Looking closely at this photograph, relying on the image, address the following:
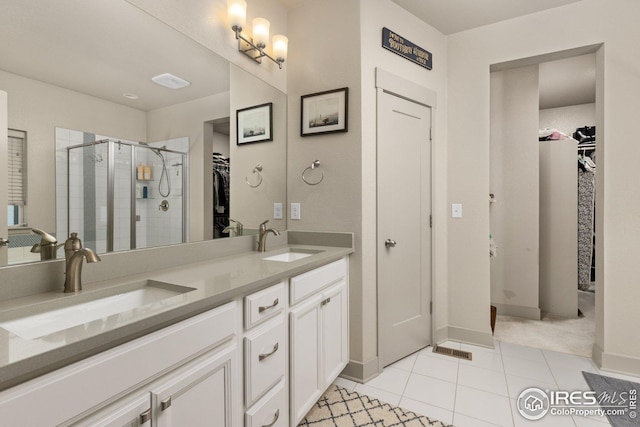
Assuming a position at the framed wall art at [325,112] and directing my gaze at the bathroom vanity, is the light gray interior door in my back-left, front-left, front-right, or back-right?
back-left

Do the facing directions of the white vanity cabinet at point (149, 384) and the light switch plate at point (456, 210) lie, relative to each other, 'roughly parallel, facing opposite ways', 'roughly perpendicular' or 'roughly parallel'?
roughly perpendicular

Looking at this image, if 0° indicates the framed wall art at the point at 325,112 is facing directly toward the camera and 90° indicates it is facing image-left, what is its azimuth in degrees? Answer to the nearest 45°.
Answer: approximately 45°
